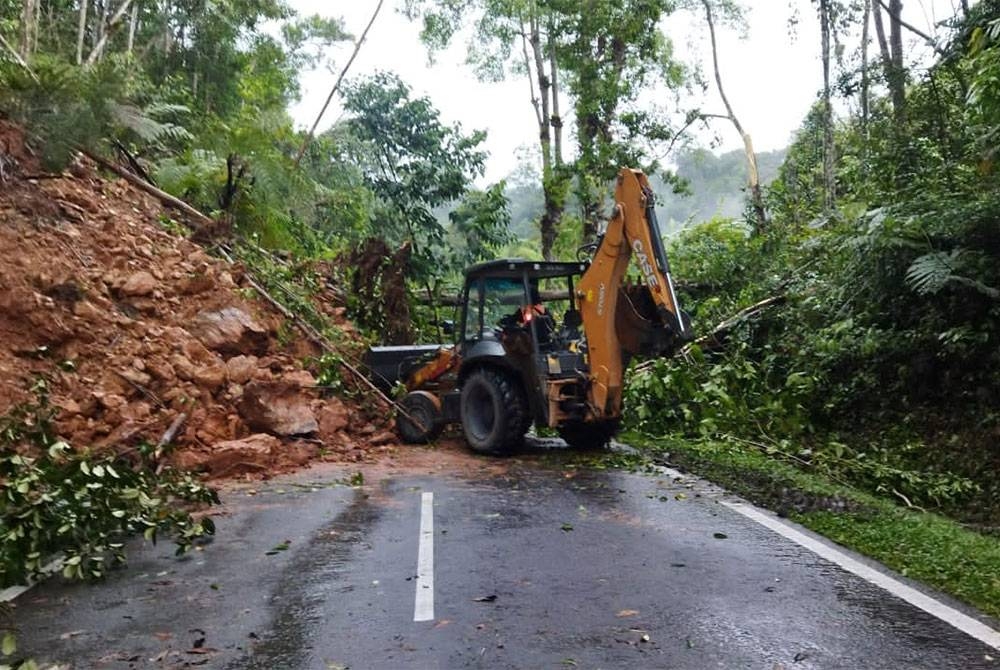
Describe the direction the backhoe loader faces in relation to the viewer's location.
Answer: facing away from the viewer and to the left of the viewer

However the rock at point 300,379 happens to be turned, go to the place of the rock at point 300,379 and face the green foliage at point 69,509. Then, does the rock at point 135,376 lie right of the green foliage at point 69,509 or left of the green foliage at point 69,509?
right

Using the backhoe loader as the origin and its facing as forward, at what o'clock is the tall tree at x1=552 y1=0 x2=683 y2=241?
The tall tree is roughly at 2 o'clock from the backhoe loader.

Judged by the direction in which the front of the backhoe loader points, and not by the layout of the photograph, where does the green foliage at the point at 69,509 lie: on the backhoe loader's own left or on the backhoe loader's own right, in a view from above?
on the backhoe loader's own left

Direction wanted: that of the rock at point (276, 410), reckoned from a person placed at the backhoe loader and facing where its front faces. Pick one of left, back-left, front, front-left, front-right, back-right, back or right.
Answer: front-left

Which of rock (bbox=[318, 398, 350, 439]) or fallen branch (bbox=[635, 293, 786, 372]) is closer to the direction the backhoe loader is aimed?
the rock

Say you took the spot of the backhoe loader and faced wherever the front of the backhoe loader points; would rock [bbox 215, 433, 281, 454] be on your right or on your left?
on your left

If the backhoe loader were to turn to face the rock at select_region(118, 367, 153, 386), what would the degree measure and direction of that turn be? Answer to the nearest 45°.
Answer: approximately 45° to its left

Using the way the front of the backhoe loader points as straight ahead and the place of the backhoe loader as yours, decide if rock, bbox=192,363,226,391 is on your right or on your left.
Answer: on your left
